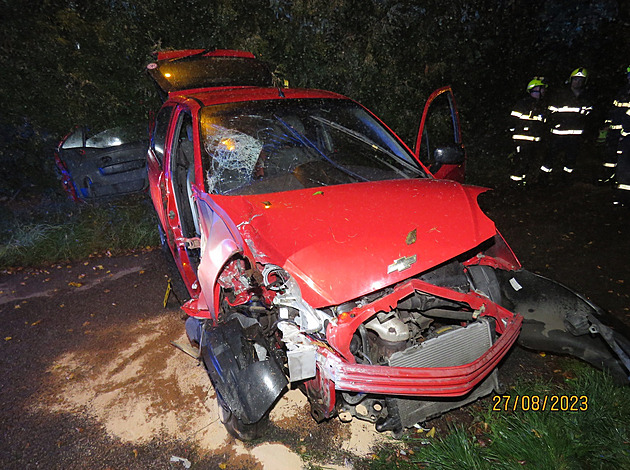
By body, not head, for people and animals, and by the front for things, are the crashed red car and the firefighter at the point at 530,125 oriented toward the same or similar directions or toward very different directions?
same or similar directions

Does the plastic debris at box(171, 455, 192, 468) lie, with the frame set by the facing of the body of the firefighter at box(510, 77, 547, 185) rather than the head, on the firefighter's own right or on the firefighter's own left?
on the firefighter's own right

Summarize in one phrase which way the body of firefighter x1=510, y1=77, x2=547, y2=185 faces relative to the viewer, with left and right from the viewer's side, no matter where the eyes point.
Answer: facing the viewer and to the right of the viewer

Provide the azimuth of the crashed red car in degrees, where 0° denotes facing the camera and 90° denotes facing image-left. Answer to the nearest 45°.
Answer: approximately 315°

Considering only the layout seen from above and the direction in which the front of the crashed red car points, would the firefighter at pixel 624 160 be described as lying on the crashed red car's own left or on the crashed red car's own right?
on the crashed red car's own left

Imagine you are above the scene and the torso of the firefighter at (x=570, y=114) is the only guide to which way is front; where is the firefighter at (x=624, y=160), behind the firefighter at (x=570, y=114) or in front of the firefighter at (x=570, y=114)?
in front

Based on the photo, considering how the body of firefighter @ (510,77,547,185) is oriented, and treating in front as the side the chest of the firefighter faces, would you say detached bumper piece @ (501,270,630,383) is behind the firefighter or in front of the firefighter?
in front

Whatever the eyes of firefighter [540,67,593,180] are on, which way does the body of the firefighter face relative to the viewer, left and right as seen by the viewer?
facing the viewer

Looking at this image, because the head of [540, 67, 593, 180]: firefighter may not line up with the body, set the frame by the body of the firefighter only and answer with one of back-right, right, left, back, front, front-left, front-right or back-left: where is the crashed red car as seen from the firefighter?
front

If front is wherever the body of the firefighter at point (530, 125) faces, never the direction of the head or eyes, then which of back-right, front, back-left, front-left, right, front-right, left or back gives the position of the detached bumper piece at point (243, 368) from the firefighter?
front-right

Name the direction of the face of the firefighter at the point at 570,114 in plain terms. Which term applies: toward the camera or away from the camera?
toward the camera

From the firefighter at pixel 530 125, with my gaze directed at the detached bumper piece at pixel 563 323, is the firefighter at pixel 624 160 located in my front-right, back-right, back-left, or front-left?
front-left

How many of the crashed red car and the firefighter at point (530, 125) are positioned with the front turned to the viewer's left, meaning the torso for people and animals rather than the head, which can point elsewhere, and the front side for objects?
0
